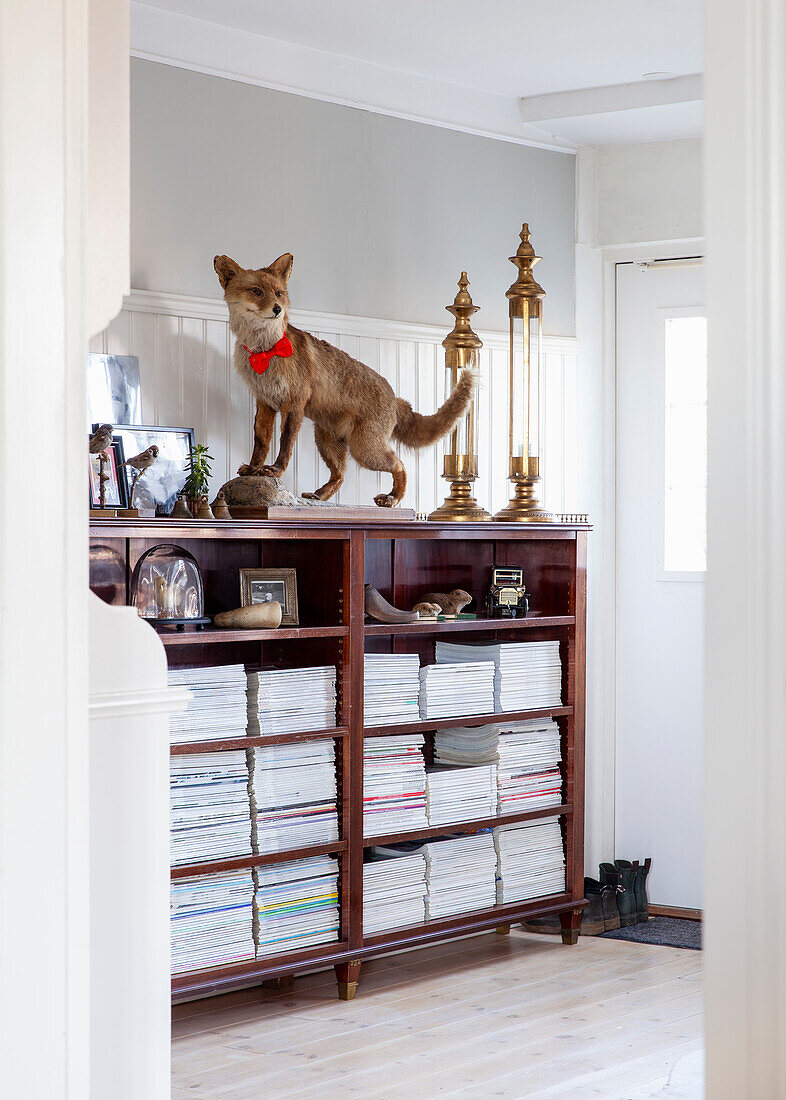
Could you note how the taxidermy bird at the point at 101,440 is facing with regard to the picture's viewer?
facing to the right of the viewer

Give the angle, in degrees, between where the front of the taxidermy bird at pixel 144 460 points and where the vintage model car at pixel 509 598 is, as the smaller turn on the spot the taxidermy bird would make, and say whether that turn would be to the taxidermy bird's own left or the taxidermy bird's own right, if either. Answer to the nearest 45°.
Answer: approximately 45° to the taxidermy bird's own left

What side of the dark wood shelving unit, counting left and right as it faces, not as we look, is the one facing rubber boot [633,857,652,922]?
left

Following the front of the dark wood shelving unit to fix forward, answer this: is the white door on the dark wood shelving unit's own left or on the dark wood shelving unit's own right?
on the dark wood shelving unit's own left

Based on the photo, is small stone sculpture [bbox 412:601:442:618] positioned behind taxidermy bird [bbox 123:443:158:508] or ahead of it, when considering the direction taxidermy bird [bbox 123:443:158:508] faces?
ahead

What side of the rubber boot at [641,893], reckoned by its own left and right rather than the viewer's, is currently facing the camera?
front

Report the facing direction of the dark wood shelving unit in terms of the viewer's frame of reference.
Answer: facing the viewer and to the right of the viewer

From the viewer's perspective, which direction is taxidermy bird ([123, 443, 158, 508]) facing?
to the viewer's right

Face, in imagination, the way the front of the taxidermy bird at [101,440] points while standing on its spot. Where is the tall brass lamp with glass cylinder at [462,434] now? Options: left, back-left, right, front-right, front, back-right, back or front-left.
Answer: front-left

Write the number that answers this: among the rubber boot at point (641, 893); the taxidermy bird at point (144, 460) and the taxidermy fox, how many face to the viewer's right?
1

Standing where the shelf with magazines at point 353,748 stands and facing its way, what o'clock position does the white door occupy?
The white door is roughly at 9 o'clock from the shelf with magazines.

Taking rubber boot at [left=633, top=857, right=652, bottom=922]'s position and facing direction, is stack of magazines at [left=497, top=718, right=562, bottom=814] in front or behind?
in front

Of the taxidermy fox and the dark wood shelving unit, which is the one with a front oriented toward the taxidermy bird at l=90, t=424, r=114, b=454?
the taxidermy fox
